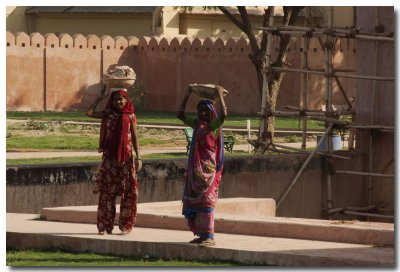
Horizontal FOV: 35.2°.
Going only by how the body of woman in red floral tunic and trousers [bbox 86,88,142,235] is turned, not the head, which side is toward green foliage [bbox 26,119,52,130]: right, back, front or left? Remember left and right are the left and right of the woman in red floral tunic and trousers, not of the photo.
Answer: back

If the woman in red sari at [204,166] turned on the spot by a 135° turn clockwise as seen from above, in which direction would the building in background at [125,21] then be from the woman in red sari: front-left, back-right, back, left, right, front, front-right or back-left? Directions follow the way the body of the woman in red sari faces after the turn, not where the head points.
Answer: front

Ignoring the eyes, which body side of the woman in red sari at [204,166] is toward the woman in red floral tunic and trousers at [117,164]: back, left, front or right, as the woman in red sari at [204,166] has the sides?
right

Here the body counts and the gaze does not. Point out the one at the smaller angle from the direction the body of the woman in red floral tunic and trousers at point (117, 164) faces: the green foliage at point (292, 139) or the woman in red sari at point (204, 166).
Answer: the woman in red sari

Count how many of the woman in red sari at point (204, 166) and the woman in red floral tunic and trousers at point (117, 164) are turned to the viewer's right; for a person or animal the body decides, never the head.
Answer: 0

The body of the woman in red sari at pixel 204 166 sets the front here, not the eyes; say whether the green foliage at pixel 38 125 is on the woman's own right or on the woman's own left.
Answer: on the woman's own right

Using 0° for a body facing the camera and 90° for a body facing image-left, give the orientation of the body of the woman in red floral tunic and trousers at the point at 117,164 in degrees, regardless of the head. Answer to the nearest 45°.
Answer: approximately 0°
